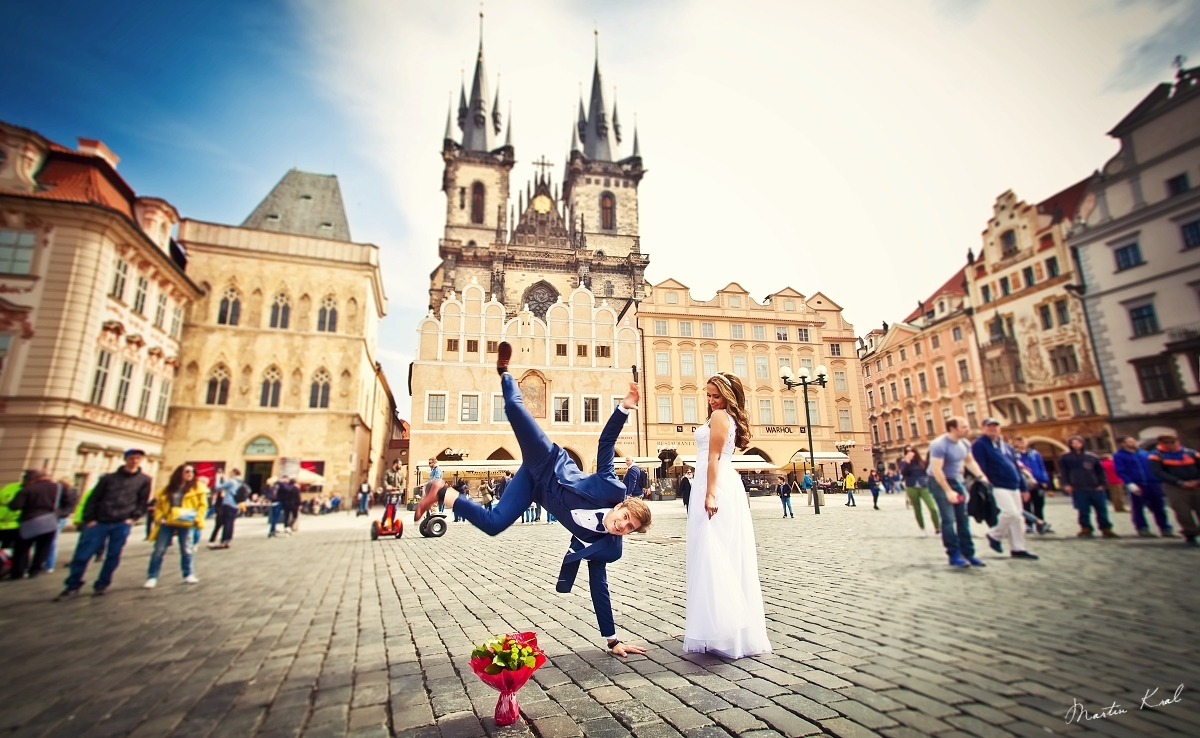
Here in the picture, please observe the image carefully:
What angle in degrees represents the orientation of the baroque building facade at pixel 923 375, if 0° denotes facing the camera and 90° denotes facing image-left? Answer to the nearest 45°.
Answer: approximately 45°

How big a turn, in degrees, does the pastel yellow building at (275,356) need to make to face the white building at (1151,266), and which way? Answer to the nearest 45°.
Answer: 0° — it already faces it

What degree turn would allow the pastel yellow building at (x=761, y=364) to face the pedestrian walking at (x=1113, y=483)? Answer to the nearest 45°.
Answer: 0° — it already faces them

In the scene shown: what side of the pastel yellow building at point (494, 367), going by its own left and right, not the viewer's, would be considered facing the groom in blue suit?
front

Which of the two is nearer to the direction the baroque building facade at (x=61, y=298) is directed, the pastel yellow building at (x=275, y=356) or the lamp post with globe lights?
the lamp post with globe lights

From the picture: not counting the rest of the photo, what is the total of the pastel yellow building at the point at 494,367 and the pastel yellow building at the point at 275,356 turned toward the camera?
2

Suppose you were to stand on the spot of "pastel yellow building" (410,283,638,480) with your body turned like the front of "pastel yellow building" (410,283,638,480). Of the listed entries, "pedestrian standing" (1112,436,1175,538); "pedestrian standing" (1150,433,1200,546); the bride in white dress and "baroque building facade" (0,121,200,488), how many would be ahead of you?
4

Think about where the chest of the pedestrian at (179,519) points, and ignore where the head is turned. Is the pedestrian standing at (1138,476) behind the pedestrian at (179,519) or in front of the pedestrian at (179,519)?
in front

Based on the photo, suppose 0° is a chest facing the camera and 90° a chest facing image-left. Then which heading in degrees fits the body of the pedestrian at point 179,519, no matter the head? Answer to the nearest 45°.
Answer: approximately 0°

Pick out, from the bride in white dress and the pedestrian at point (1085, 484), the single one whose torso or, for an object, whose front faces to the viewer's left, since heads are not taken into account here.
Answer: the bride in white dress
